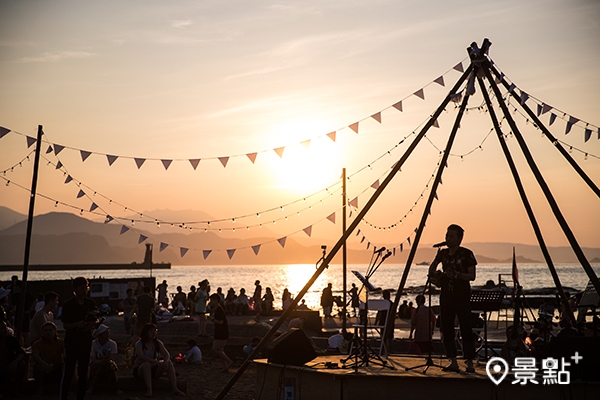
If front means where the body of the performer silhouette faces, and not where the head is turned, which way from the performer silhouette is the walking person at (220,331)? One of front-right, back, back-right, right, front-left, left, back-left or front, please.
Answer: right

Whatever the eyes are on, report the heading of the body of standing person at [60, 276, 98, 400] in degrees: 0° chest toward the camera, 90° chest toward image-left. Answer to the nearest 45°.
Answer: approximately 315°

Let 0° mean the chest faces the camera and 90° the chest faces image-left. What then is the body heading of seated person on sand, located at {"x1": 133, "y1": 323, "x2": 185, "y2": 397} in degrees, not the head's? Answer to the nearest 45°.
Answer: approximately 315°

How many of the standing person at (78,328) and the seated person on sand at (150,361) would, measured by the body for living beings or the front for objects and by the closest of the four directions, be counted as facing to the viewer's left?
0
